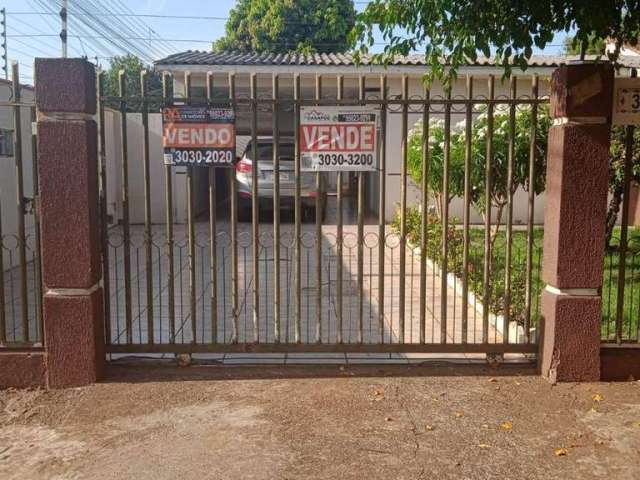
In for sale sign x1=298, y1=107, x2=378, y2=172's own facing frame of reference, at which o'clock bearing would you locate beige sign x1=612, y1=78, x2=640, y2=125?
The beige sign is roughly at 9 o'clock from the for sale sign.

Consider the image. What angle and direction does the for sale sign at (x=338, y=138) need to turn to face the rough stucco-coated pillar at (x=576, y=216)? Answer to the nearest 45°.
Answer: approximately 90° to its left

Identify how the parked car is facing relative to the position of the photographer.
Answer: facing away from the viewer

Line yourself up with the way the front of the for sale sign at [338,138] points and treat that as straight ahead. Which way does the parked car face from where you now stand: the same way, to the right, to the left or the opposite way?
the opposite way

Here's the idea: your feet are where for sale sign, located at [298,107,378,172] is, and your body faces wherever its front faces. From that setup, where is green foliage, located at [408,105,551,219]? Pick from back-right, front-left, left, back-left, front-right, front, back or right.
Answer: back-left

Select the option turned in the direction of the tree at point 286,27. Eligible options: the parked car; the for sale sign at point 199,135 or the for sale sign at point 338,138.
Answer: the parked car

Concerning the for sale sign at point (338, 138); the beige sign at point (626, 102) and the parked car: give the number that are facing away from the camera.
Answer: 1

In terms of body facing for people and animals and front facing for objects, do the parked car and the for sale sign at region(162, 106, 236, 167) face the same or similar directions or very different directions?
very different directions

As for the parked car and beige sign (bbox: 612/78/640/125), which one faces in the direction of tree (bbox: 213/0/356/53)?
the parked car
